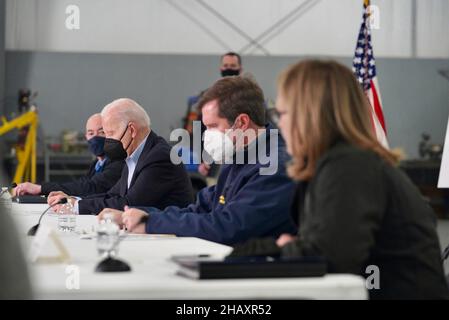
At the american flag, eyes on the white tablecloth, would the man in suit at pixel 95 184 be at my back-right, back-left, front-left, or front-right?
front-right

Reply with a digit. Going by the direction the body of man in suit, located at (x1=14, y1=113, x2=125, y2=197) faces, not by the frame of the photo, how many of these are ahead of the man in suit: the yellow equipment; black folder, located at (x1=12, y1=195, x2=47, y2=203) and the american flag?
1

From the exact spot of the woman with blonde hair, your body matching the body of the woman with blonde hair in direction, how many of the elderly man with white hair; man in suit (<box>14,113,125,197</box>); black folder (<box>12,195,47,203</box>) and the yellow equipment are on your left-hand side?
0

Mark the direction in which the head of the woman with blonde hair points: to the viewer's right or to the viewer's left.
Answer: to the viewer's left

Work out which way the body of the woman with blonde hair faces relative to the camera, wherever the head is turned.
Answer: to the viewer's left

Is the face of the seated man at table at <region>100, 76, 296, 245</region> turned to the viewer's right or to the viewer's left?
to the viewer's left

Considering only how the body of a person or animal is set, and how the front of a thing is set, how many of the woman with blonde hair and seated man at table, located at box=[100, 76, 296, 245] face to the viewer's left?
2

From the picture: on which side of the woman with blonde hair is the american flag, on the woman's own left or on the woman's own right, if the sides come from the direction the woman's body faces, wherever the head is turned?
on the woman's own right

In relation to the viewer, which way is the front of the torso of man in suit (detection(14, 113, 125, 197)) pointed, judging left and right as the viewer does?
facing the viewer and to the left of the viewer

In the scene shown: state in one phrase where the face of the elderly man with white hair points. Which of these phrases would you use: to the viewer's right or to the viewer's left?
to the viewer's left

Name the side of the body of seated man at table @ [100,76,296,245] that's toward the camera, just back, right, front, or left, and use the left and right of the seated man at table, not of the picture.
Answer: left
